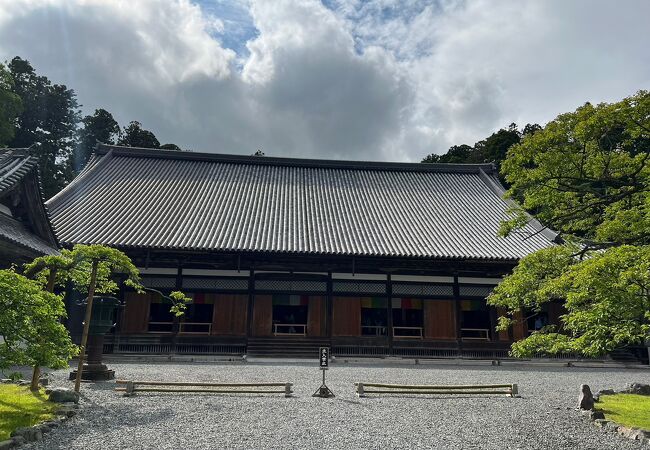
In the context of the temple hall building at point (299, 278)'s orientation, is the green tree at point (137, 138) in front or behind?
behind

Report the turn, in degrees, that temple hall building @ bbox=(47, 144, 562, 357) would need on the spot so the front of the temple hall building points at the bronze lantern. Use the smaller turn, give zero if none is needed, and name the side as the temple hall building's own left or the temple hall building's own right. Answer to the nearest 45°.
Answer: approximately 45° to the temple hall building's own right

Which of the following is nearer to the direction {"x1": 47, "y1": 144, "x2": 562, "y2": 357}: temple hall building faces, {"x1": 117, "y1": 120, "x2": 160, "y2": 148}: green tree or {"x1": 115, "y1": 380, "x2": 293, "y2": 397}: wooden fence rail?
the wooden fence rail

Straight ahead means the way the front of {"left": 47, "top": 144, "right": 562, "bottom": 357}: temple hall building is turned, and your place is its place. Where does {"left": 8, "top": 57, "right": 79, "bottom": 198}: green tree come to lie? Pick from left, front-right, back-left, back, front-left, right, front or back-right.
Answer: back-right

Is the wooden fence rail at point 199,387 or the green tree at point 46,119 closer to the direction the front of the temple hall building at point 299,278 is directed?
the wooden fence rail

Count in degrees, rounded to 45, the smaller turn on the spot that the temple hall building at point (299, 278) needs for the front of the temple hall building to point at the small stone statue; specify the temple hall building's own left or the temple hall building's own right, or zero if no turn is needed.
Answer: approximately 45° to the temple hall building's own left

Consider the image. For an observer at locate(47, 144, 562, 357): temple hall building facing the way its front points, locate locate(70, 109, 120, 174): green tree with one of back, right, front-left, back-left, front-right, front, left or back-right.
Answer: back-right

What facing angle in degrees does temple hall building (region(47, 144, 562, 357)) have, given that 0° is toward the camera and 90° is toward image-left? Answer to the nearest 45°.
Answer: approximately 0°

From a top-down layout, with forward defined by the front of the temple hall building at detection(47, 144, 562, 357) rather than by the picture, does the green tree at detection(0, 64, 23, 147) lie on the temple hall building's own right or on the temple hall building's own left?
on the temple hall building's own right

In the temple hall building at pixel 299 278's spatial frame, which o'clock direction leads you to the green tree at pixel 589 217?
The green tree is roughly at 11 o'clock from the temple hall building.
